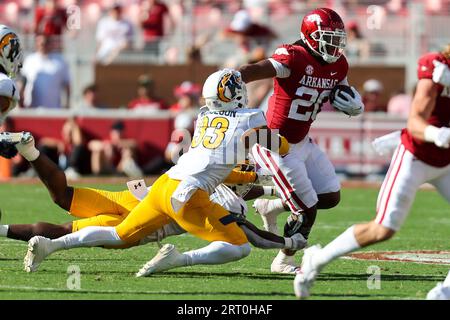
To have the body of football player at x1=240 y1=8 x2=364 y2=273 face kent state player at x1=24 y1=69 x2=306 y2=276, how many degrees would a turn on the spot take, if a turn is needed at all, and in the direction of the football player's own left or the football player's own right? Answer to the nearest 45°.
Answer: approximately 90° to the football player's own right

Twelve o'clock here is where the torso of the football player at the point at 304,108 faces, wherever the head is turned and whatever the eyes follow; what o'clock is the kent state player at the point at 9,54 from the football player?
The kent state player is roughly at 4 o'clock from the football player.

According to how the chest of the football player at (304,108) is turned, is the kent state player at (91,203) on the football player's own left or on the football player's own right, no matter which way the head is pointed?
on the football player's own right
